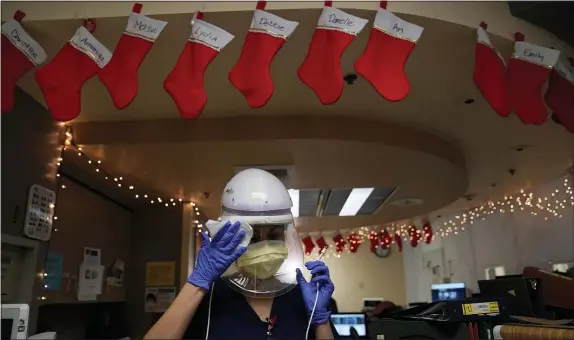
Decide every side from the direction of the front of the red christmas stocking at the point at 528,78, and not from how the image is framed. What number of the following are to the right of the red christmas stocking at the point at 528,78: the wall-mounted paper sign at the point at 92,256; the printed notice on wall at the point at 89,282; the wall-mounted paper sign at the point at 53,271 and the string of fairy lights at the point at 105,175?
4

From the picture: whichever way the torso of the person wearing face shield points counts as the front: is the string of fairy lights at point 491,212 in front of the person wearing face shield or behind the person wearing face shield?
behind

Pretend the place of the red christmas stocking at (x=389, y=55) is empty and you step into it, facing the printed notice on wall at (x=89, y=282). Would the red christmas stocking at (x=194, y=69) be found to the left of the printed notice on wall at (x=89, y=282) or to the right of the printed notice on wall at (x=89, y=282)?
left

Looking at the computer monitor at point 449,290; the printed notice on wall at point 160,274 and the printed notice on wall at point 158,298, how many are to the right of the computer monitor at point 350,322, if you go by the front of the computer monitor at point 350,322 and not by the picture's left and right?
2

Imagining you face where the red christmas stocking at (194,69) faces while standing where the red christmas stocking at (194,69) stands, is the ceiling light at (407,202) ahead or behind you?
behind
